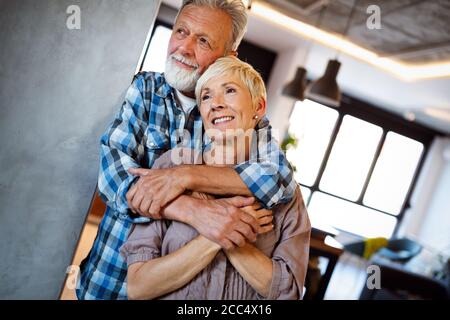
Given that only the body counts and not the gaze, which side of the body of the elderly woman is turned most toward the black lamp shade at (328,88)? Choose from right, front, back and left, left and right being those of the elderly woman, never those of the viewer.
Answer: back

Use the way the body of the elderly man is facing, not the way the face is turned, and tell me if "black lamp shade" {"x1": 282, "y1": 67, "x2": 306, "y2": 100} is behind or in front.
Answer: behind

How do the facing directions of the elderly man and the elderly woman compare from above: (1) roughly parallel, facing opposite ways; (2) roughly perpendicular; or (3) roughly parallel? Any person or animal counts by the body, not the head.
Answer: roughly parallel

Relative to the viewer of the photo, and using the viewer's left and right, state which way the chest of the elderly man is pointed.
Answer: facing the viewer

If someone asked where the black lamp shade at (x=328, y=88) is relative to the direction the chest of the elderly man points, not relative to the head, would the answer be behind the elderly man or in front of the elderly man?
behind

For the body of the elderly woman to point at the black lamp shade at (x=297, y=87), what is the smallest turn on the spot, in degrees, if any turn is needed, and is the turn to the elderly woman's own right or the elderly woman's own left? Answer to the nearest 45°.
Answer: approximately 180°

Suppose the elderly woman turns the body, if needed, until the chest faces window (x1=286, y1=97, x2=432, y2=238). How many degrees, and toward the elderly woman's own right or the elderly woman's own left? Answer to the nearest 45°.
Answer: approximately 180°

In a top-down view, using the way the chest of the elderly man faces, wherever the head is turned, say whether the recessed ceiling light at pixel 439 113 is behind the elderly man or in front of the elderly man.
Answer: behind

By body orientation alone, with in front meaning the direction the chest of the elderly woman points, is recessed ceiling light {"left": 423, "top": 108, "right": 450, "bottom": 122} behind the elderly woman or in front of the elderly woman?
behind
